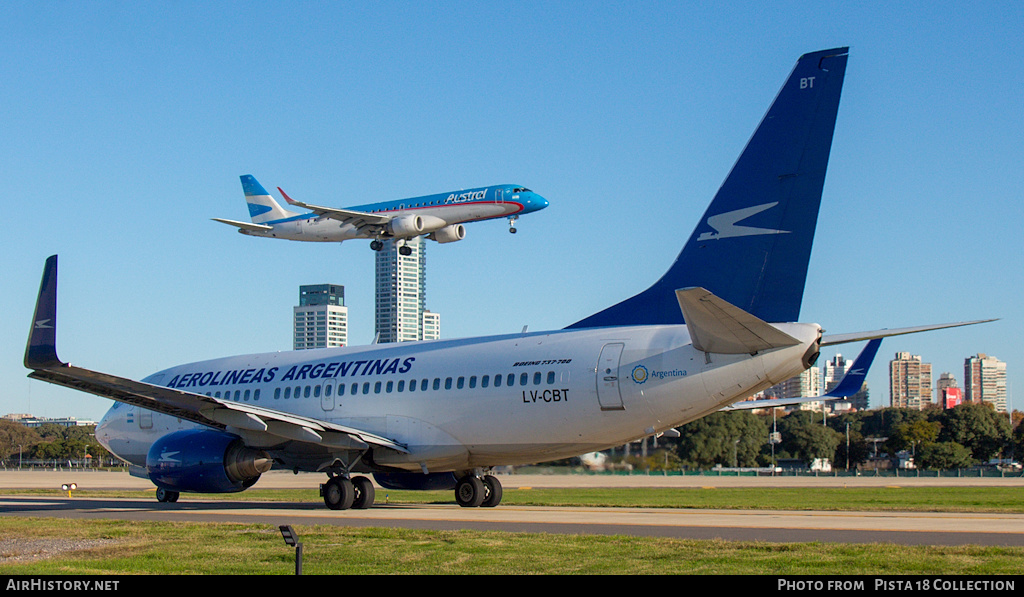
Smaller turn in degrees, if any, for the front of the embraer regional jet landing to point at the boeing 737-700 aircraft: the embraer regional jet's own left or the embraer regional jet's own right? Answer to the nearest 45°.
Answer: approximately 45° to the embraer regional jet's own right

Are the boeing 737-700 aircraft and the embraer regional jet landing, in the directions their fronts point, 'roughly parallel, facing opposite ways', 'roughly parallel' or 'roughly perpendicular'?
roughly parallel, facing opposite ways

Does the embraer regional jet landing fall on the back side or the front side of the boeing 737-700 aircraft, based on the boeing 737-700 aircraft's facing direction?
on the front side

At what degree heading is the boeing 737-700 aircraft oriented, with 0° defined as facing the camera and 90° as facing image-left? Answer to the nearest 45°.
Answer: approximately 135°

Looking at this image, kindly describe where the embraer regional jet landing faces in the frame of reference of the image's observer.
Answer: facing the viewer and to the right of the viewer
